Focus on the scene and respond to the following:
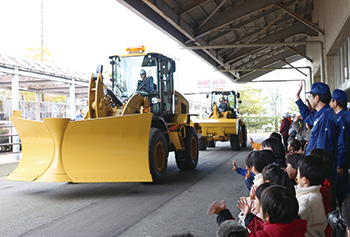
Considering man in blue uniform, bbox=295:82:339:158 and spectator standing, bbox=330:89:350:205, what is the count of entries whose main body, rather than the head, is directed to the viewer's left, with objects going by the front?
2

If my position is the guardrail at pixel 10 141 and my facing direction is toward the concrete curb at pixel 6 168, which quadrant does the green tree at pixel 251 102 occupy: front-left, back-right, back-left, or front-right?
back-left

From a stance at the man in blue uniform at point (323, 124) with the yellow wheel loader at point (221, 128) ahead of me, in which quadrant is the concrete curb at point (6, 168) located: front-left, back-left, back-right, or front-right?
front-left

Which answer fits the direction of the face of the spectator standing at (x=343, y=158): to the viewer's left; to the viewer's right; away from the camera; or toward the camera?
to the viewer's left

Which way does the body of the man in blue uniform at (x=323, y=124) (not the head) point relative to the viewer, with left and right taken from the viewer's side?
facing to the left of the viewer

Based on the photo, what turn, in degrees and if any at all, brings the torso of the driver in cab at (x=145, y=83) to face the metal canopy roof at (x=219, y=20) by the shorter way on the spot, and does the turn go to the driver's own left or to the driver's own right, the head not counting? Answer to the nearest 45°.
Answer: approximately 180°

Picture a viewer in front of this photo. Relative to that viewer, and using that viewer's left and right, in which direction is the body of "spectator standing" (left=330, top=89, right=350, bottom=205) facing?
facing to the left of the viewer

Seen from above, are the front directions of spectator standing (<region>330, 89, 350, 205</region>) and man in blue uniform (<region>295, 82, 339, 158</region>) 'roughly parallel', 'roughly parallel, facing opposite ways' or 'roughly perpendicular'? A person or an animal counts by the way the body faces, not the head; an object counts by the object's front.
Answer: roughly parallel

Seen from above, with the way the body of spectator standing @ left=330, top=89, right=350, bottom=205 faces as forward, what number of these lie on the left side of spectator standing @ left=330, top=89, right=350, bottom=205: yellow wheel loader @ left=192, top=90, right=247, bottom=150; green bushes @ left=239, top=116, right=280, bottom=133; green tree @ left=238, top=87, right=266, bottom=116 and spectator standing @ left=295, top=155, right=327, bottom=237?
1

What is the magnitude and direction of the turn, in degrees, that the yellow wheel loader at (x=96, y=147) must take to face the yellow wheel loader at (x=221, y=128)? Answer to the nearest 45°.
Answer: approximately 180°

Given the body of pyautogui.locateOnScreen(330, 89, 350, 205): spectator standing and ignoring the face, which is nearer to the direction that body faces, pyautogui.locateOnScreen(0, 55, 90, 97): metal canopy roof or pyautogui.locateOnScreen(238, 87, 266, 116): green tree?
the metal canopy roof

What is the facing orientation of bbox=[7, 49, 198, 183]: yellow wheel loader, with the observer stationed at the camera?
facing the viewer and to the left of the viewer

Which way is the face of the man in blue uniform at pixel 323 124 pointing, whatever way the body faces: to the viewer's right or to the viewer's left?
to the viewer's left
